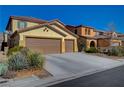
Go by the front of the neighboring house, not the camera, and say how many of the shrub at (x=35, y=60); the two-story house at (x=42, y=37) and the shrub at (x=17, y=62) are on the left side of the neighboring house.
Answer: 0

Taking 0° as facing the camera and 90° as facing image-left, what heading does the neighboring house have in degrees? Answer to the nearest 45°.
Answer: approximately 315°

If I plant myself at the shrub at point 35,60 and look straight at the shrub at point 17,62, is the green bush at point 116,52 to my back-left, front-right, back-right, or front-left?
back-right

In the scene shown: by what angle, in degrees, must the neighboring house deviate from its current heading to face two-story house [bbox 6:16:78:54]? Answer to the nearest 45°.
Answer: approximately 90° to its right

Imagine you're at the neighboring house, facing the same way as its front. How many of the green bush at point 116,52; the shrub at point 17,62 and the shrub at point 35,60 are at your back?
0

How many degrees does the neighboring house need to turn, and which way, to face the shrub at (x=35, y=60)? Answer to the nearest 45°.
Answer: approximately 45° to its right

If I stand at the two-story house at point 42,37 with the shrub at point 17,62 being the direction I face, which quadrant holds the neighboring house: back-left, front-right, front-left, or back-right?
back-left

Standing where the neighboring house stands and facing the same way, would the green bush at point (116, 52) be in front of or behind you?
in front

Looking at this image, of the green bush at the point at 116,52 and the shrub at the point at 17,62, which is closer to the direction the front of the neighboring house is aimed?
the green bush

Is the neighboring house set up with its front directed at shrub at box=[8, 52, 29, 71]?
no

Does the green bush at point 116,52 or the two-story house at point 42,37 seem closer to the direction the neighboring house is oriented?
the green bush
